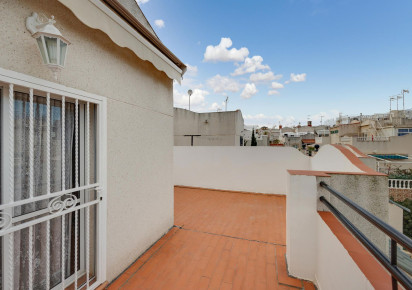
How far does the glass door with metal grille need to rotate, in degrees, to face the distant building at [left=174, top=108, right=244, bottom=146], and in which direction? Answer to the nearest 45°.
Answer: approximately 90° to its left

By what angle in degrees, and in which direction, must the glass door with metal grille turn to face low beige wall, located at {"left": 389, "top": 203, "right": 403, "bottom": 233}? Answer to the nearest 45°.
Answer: approximately 45° to its left

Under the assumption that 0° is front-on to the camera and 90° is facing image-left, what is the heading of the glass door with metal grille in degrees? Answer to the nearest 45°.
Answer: approximately 315°

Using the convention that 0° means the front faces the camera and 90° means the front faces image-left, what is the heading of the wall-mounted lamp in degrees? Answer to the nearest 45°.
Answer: approximately 315°

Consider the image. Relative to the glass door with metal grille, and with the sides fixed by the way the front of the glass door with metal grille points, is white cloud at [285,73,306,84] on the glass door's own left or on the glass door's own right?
on the glass door's own left

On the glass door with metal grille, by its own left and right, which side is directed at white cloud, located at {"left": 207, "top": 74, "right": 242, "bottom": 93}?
left
